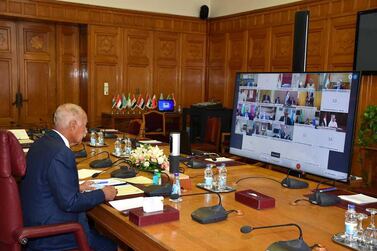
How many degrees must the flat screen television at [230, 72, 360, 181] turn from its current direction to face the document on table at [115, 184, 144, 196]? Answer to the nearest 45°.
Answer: approximately 45° to its right

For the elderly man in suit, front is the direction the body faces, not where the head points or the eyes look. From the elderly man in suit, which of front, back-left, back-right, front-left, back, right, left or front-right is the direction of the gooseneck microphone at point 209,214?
right

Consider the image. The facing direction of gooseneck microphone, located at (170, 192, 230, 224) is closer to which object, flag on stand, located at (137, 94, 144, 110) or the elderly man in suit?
the elderly man in suit

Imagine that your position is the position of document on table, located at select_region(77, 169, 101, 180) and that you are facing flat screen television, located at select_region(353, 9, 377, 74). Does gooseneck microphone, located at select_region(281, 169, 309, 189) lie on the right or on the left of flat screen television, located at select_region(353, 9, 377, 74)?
right

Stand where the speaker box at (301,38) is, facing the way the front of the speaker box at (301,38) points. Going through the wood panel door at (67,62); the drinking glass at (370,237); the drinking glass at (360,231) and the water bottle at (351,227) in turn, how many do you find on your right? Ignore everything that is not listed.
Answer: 1

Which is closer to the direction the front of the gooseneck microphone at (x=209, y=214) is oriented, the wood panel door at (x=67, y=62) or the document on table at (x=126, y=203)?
the document on table

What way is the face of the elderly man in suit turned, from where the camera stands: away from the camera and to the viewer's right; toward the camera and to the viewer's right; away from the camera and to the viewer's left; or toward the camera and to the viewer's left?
away from the camera and to the viewer's right
